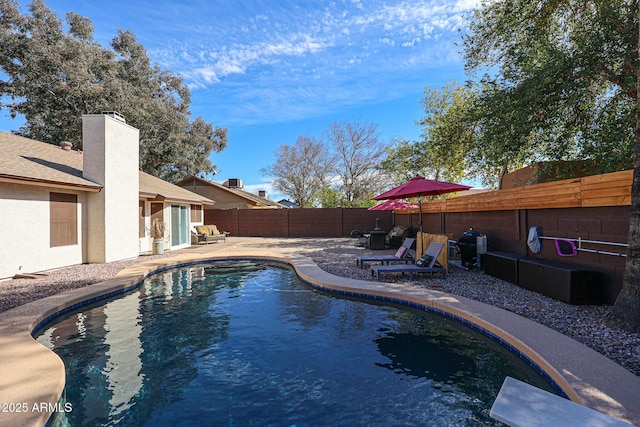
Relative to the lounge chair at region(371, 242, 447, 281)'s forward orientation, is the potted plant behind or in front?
in front

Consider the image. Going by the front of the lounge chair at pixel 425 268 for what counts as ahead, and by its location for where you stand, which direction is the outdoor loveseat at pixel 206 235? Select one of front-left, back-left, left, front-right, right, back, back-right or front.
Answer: front-right

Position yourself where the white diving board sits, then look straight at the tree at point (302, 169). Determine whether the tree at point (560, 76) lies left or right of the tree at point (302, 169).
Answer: right

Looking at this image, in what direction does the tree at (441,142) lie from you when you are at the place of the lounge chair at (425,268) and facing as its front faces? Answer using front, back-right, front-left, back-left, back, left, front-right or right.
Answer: right

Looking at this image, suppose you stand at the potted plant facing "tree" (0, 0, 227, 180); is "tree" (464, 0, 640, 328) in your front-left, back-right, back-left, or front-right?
back-right

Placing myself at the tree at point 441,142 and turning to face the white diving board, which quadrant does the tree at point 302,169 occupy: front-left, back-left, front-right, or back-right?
back-right

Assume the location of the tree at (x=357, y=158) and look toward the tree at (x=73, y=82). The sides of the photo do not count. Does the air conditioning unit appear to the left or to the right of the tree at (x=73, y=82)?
right

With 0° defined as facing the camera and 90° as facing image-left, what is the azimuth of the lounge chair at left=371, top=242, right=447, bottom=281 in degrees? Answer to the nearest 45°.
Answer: approximately 90°

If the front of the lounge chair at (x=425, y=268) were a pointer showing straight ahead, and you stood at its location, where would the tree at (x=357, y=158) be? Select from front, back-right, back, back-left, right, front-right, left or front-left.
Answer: right

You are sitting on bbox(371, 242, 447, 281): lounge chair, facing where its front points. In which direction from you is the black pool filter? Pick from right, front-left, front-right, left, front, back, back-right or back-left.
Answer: back-right

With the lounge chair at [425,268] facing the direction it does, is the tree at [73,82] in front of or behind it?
in front
